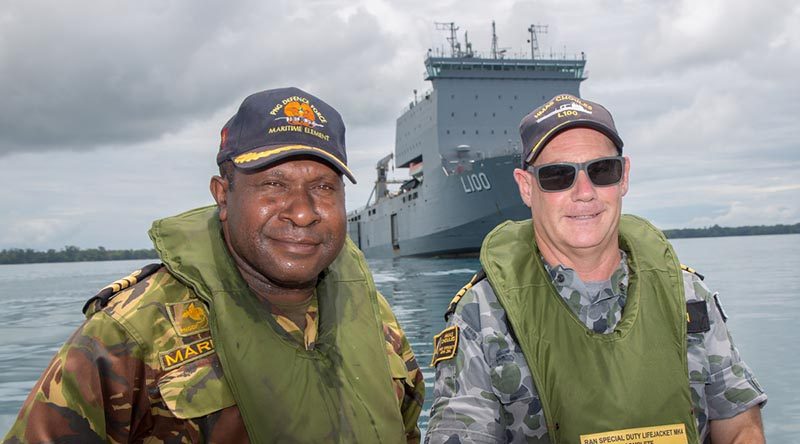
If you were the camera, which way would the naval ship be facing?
facing the viewer and to the right of the viewer

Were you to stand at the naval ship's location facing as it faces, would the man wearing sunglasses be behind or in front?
in front

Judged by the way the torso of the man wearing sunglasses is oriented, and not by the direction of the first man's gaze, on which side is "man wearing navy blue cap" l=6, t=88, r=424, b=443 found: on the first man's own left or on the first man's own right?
on the first man's own right

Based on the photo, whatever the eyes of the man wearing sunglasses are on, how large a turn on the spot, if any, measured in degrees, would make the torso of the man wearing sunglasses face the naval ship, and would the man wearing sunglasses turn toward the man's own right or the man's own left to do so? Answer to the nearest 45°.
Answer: approximately 180°

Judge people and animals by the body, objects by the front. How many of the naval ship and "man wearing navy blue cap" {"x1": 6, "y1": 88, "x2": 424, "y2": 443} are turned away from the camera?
0

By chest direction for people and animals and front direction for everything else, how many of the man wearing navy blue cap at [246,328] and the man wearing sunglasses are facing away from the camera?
0

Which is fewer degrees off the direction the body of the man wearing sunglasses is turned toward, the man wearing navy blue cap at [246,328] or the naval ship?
the man wearing navy blue cap

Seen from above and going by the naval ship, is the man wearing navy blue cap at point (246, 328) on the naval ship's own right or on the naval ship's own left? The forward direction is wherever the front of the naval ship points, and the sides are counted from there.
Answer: on the naval ship's own right
